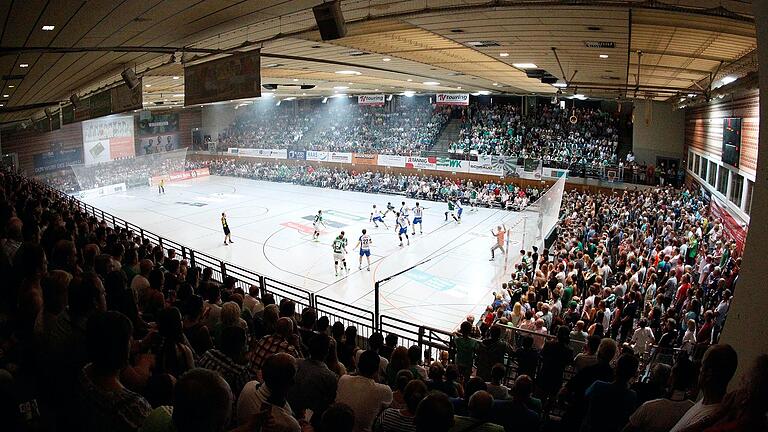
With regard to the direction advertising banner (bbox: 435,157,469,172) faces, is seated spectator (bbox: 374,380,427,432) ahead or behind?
ahead

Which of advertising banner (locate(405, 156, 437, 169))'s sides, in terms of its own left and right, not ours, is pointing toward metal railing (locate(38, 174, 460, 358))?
front

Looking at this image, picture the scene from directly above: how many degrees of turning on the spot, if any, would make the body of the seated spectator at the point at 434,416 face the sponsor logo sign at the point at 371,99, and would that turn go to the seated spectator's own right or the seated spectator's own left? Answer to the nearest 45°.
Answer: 0° — they already face it

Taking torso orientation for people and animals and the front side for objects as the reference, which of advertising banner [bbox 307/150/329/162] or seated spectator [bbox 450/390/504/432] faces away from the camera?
the seated spectator

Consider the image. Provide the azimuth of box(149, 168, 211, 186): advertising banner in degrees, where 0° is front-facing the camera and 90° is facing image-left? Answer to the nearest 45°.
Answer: approximately 315°

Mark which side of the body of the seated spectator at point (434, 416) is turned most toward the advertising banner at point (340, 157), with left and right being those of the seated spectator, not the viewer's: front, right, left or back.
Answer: front

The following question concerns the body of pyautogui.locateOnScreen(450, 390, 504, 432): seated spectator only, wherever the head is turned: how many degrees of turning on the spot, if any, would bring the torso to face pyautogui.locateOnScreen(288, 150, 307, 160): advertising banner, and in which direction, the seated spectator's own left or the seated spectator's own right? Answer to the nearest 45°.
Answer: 0° — they already face it

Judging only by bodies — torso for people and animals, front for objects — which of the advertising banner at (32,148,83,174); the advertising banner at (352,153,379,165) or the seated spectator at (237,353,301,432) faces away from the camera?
the seated spectator

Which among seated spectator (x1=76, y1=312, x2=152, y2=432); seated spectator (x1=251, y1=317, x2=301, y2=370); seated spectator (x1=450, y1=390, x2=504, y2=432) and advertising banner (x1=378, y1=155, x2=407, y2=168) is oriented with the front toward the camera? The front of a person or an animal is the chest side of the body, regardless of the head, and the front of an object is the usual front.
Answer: the advertising banner

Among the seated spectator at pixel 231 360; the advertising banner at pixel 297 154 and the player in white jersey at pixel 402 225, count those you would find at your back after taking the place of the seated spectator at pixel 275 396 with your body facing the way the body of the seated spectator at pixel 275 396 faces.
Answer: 0

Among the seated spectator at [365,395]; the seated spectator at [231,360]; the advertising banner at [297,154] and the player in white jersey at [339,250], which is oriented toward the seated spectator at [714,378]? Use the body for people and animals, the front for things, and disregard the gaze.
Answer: the advertising banner

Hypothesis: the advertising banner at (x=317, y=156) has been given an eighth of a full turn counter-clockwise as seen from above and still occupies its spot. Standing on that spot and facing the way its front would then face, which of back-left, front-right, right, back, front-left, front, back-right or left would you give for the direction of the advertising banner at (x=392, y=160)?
front

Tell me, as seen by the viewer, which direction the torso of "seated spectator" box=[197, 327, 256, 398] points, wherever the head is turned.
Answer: away from the camera

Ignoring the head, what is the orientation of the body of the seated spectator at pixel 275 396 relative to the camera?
away from the camera

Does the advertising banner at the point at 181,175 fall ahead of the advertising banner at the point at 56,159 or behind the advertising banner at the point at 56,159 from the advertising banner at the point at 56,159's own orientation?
ahead

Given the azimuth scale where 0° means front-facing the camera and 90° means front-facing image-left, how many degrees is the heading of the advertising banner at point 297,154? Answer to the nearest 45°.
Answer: approximately 0°

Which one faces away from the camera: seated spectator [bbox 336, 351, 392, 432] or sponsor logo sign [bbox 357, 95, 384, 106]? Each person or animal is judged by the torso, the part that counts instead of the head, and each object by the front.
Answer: the seated spectator

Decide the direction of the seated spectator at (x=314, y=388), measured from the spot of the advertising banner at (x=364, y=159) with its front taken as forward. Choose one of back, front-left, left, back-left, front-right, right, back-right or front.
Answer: front
